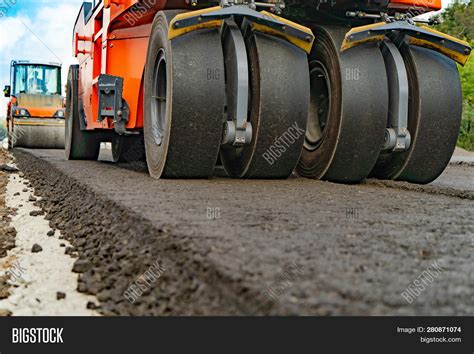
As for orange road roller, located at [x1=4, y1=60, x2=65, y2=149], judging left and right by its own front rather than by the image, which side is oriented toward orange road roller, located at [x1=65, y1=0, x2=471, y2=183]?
front

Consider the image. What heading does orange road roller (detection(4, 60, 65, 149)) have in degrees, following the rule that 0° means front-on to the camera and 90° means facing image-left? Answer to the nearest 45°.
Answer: approximately 0°
